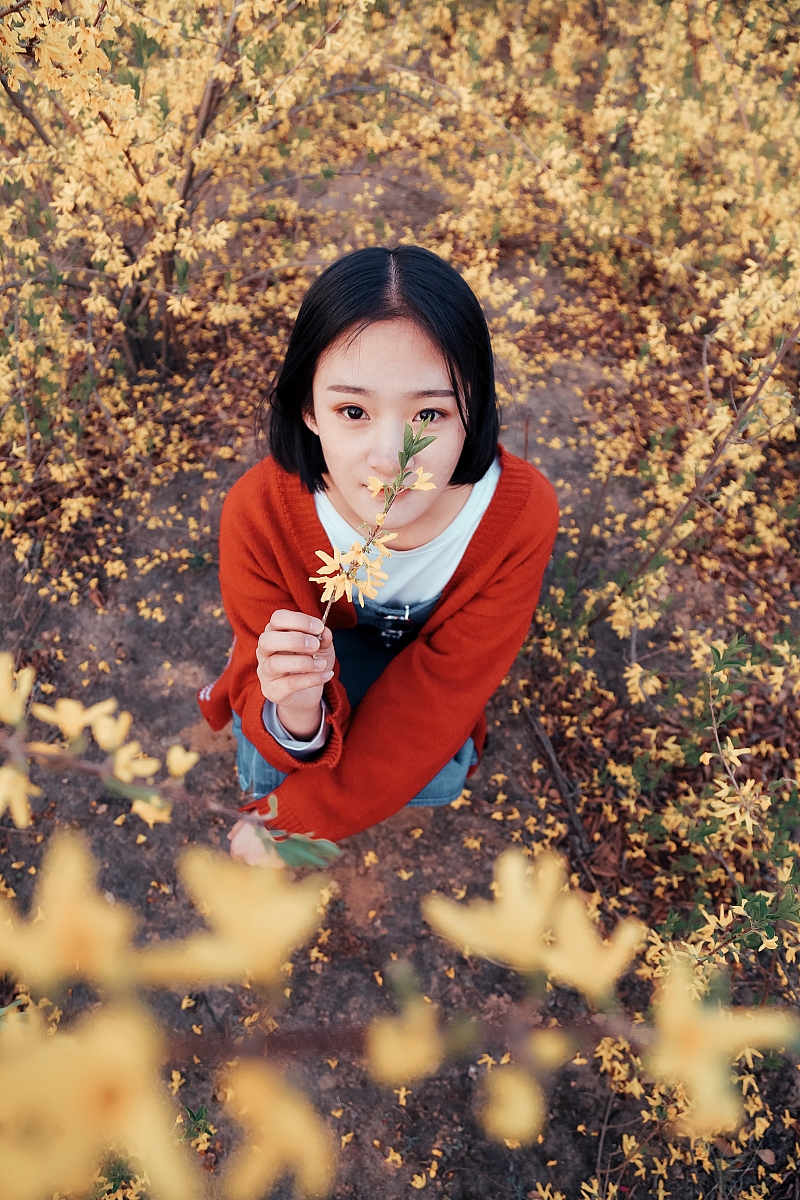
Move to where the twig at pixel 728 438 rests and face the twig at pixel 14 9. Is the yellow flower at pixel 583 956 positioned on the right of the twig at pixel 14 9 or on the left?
left

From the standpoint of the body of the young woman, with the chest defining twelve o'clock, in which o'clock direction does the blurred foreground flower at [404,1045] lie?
The blurred foreground flower is roughly at 12 o'clock from the young woman.

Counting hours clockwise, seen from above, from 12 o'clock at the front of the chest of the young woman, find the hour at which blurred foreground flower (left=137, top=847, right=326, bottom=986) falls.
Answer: The blurred foreground flower is roughly at 12 o'clock from the young woman.

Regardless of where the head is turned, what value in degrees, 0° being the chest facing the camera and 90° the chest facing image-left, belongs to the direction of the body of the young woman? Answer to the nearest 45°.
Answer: approximately 0°

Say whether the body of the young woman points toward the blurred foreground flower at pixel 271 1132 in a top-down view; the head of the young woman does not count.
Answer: yes

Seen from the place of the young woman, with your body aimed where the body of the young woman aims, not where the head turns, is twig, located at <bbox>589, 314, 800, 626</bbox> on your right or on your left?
on your left
